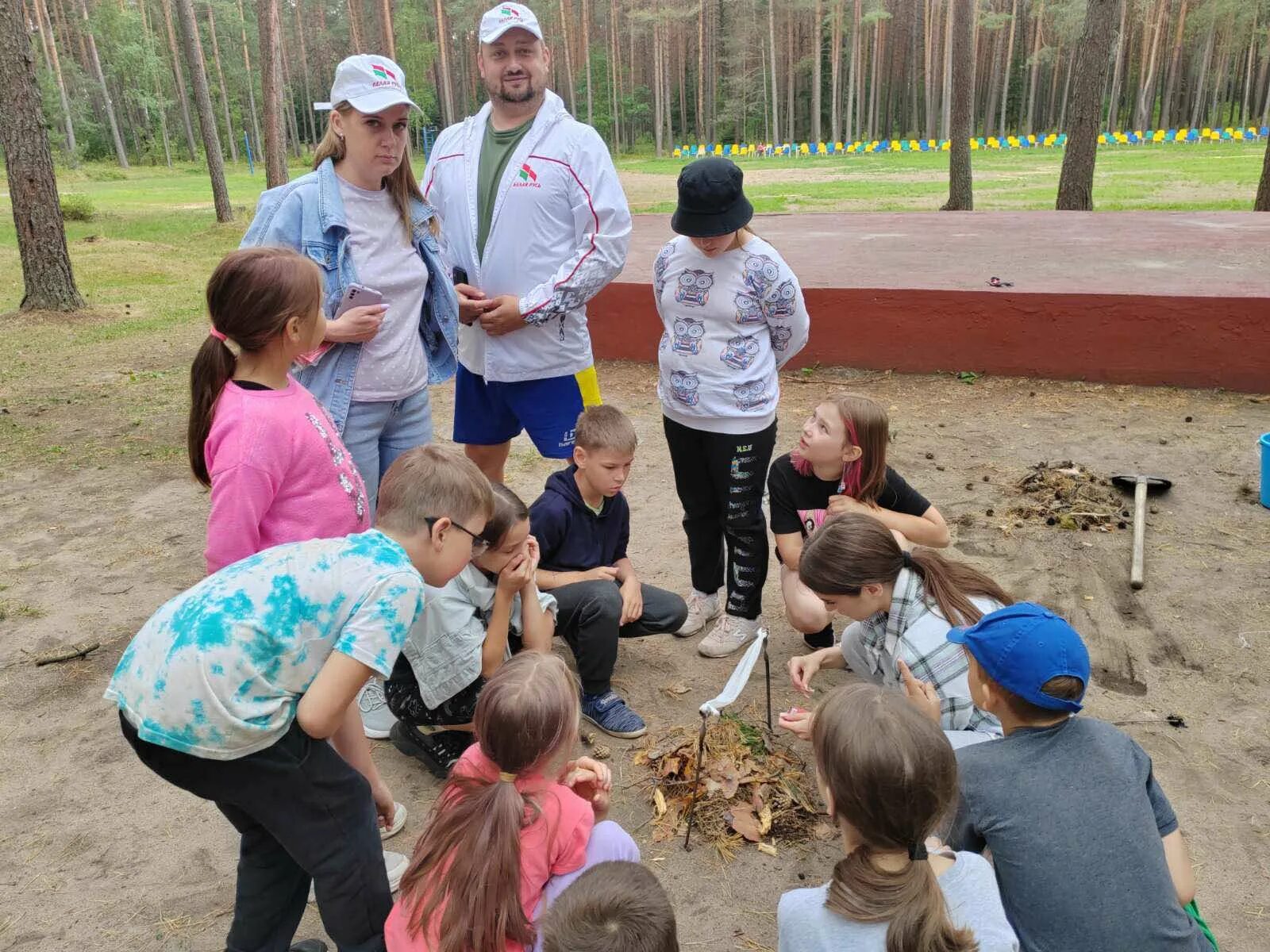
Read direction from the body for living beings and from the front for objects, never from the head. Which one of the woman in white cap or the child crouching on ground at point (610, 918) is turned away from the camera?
the child crouching on ground

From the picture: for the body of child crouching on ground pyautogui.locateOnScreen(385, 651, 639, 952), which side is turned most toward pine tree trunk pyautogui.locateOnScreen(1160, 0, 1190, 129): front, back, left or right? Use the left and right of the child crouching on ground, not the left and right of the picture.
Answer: front

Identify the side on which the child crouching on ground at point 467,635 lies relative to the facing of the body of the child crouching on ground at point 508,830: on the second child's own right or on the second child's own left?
on the second child's own left

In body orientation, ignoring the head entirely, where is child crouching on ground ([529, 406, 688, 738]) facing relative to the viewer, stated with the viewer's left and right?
facing the viewer and to the right of the viewer

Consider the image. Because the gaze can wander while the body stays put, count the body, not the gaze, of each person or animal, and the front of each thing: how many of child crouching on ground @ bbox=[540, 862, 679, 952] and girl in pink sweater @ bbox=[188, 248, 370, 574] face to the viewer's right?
1

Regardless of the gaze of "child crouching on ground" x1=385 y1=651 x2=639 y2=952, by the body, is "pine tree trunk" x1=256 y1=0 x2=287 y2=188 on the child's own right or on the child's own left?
on the child's own left

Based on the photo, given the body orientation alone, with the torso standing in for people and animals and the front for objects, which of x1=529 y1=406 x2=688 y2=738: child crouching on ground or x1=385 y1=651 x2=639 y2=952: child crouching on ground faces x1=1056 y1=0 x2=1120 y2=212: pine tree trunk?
x1=385 y1=651 x2=639 y2=952: child crouching on ground

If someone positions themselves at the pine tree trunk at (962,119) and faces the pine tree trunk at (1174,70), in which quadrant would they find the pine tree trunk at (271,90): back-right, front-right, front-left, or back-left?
back-left

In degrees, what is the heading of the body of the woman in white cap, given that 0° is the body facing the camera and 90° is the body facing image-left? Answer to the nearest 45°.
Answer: approximately 315°

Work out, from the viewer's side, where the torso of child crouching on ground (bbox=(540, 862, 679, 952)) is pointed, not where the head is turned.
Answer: away from the camera

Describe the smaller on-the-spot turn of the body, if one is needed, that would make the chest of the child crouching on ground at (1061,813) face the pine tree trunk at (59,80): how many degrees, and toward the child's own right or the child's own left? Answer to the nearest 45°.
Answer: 0° — they already face it

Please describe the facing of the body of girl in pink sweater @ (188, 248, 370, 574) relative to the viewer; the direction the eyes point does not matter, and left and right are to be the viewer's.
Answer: facing to the right of the viewer

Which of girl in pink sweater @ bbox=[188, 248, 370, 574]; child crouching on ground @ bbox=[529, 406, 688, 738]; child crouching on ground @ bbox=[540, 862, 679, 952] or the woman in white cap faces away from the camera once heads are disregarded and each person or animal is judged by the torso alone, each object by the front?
child crouching on ground @ bbox=[540, 862, 679, 952]

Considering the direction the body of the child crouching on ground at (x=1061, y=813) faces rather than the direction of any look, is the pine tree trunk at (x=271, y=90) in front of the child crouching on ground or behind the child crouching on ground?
in front

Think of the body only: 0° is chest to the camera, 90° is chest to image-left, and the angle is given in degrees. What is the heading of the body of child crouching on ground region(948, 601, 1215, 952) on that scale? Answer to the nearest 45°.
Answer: approximately 135°

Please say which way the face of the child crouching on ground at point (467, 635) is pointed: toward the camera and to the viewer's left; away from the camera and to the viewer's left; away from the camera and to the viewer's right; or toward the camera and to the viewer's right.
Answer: toward the camera and to the viewer's right
